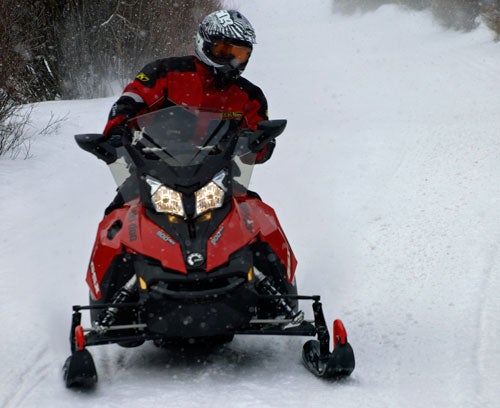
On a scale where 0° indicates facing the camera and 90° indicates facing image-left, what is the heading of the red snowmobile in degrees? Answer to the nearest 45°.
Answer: approximately 0°
